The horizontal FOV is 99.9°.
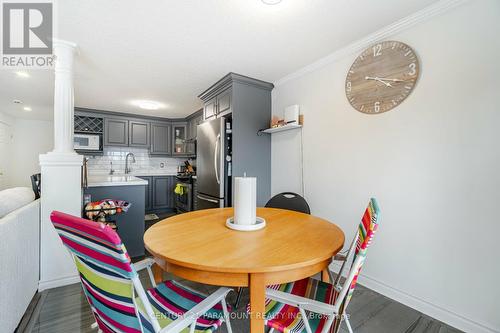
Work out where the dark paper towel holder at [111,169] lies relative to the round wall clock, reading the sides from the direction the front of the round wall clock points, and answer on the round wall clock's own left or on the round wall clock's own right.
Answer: on the round wall clock's own right

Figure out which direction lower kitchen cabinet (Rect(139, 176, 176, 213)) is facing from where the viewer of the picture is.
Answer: facing the viewer

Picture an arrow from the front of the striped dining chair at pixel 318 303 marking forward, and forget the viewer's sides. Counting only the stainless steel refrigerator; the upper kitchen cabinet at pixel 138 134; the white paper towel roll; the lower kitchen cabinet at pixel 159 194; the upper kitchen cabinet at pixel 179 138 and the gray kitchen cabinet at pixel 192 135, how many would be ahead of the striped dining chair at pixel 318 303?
6

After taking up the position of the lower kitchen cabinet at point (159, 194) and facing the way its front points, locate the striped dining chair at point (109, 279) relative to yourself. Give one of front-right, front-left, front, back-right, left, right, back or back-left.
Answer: front

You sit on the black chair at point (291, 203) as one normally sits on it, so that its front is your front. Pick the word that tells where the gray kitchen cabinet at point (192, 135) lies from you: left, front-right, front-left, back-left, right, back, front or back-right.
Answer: right

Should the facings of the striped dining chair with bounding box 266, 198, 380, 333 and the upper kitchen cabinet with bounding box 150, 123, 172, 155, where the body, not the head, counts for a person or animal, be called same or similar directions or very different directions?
very different directions

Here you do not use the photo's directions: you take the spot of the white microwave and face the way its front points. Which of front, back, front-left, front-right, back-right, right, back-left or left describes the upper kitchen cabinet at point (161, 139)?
left

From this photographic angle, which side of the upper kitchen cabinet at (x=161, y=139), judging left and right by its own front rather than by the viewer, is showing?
front

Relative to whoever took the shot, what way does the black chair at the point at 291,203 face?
facing the viewer and to the left of the viewer

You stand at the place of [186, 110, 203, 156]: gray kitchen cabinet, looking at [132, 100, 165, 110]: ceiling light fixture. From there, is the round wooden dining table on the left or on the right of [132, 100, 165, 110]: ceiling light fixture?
left

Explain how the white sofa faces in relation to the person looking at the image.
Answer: facing to the left of the viewer

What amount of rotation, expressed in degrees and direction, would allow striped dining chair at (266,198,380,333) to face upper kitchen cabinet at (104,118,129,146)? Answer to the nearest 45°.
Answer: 0° — it already faces it

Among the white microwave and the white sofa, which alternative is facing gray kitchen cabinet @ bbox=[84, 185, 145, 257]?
the white microwave
